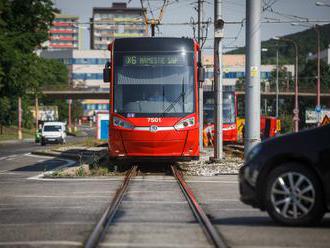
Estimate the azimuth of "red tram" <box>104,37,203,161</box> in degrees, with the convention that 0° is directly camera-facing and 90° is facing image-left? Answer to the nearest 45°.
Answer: approximately 0°

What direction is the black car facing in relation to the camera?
to the viewer's left

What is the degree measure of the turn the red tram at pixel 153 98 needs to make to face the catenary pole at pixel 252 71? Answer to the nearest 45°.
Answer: approximately 90° to its left

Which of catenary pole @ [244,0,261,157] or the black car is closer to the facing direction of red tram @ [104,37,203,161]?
the black car

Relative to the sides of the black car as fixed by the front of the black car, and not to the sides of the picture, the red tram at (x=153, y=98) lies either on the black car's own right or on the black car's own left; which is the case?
on the black car's own right

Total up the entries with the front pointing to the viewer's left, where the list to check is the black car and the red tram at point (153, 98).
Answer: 1
